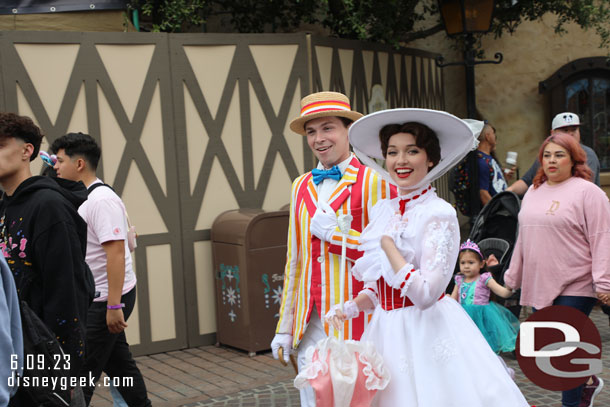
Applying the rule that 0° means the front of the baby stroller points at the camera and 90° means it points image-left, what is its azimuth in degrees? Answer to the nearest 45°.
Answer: approximately 45°

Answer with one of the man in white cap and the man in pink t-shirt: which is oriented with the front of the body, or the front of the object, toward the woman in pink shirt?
the man in white cap

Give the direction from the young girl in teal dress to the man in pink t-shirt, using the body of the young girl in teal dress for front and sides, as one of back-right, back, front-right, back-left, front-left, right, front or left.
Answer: front

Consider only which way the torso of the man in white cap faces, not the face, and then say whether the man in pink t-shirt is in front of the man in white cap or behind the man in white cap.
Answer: in front

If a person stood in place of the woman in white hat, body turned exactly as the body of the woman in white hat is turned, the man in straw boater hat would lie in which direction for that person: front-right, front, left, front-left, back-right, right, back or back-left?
right

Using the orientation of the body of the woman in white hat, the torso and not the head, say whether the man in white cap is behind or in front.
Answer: behind

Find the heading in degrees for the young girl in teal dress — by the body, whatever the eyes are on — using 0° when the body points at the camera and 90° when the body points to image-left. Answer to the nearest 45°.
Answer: approximately 45°

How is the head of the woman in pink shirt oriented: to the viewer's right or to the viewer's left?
to the viewer's left

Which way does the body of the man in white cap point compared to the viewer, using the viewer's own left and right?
facing the viewer

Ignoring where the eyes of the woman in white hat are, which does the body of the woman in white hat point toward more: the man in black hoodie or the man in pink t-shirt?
the man in black hoodie

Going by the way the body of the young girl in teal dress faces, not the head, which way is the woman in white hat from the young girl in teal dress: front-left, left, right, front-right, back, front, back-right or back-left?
front-left
